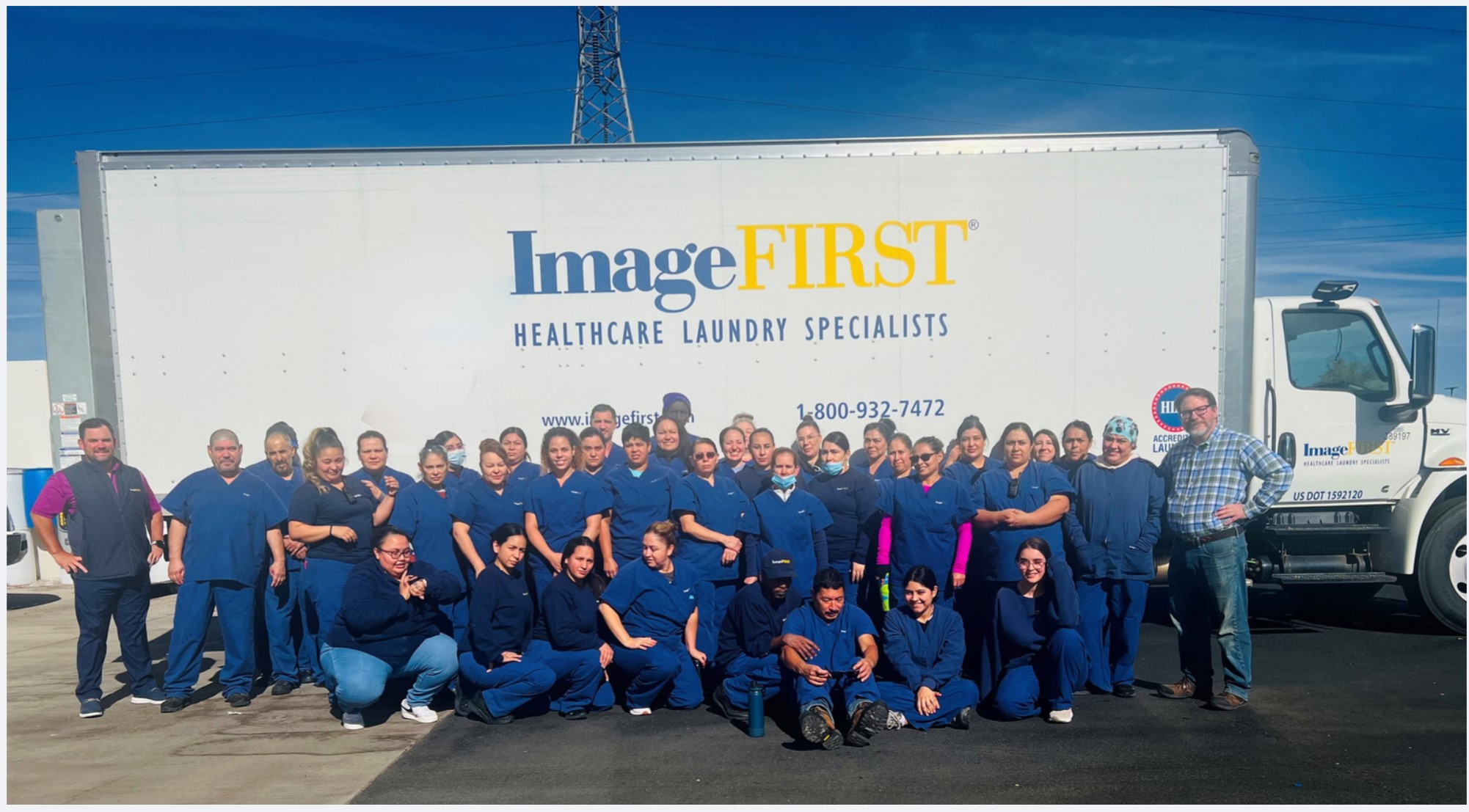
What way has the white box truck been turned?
to the viewer's right

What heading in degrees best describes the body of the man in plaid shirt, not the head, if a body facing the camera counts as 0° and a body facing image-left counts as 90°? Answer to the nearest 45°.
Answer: approximately 45°

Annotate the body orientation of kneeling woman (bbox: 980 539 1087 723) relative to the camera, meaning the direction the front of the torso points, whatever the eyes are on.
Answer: toward the camera

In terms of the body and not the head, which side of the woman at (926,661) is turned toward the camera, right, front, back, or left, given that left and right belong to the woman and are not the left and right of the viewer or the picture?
front

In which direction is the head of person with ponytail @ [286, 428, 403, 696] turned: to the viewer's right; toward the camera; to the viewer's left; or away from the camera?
toward the camera

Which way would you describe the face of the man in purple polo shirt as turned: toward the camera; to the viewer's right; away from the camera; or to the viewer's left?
toward the camera

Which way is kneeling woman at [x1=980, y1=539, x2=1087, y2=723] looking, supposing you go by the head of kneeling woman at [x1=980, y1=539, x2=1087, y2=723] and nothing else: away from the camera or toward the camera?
toward the camera

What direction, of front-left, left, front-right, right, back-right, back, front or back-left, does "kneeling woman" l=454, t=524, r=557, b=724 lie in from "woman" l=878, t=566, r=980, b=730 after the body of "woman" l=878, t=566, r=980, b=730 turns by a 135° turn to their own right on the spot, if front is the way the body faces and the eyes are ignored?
front-left

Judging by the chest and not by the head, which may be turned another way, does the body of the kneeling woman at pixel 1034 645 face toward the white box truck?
no

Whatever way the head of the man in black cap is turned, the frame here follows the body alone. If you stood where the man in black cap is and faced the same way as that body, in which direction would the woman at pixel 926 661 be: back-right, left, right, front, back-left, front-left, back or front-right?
front-left

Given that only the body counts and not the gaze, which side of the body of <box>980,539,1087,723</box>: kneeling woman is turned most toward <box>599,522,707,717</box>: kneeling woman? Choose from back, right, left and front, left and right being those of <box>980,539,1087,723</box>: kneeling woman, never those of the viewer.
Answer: right

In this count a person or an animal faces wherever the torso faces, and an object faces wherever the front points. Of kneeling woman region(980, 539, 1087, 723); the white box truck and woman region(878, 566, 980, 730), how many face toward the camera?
2

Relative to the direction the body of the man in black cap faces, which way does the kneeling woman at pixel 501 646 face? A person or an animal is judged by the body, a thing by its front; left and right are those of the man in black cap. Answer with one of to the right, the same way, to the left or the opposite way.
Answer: the same way

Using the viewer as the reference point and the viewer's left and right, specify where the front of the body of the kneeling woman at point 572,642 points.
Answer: facing the viewer and to the right of the viewer

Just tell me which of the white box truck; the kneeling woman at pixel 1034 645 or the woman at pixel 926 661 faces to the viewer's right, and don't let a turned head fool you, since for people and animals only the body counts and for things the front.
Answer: the white box truck
